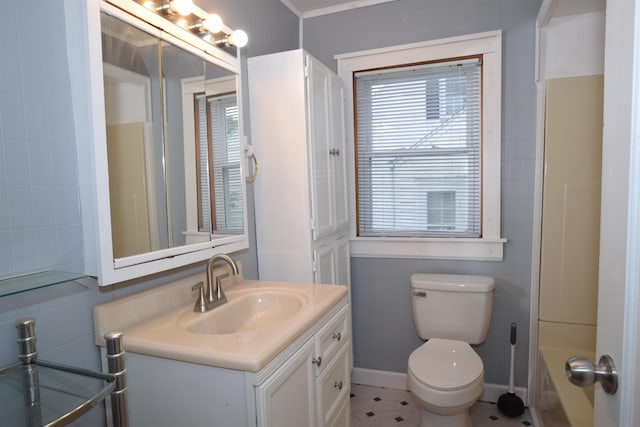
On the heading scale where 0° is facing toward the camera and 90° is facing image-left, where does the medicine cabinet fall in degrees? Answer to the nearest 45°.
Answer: approximately 315°

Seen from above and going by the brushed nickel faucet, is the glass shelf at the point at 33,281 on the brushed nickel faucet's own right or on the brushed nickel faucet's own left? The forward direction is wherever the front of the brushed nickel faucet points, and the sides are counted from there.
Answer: on the brushed nickel faucet's own right

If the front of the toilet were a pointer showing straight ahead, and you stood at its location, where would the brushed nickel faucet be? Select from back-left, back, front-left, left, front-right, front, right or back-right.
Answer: front-right

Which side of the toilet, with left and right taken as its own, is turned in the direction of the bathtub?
left

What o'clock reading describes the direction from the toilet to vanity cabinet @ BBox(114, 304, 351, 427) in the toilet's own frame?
The vanity cabinet is roughly at 1 o'clock from the toilet.

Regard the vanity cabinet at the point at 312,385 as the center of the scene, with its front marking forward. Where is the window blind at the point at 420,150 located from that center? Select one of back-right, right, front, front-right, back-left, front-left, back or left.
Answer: left

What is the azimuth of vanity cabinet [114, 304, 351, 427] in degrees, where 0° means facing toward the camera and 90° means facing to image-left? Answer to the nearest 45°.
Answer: approximately 315°

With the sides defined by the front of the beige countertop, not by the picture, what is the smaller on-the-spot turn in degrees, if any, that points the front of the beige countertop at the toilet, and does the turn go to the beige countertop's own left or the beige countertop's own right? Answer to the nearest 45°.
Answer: approximately 90° to the beige countertop's own left

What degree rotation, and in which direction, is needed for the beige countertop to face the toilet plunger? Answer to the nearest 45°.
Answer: approximately 45° to its left
